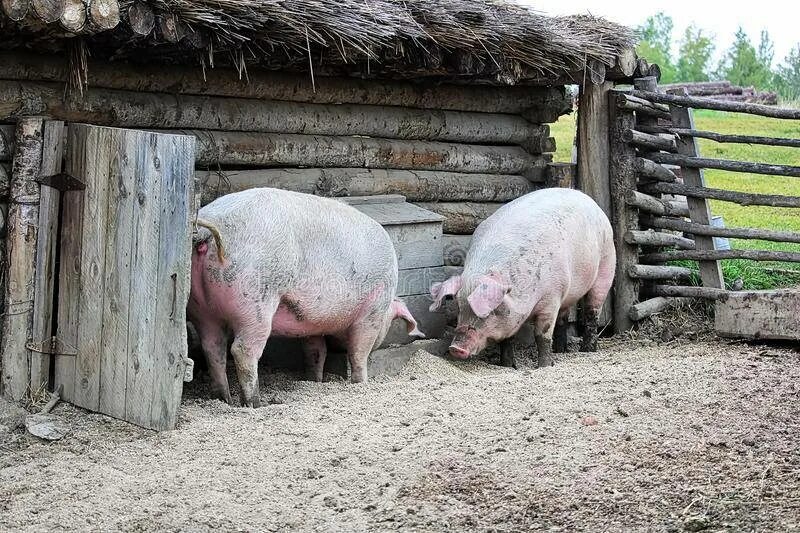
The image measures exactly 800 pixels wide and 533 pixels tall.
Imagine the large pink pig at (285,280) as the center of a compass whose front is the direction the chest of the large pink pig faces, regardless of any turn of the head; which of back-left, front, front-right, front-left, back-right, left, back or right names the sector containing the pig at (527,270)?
front

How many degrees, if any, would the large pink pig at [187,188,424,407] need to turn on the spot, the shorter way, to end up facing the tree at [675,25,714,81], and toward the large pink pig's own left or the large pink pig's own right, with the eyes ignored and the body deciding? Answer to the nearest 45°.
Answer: approximately 45° to the large pink pig's own left

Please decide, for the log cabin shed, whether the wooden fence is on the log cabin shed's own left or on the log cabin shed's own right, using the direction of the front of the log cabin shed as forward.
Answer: on the log cabin shed's own left

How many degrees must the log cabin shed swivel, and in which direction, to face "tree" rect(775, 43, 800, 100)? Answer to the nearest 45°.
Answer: approximately 135° to its left

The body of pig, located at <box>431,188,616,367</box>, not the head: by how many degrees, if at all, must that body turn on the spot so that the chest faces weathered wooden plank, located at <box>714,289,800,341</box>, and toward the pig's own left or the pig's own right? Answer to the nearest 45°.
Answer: approximately 135° to the pig's own left

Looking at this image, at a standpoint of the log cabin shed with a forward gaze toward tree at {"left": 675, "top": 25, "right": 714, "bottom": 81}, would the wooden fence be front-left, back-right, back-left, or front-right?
front-right

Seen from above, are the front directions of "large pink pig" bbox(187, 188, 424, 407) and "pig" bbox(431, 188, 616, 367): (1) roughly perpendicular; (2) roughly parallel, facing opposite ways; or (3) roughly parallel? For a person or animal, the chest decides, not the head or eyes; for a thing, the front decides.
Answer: roughly parallel, facing opposite ways

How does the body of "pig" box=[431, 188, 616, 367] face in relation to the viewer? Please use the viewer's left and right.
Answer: facing the viewer and to the left of the viewer

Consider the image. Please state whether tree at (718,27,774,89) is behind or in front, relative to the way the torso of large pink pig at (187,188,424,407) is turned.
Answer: in front

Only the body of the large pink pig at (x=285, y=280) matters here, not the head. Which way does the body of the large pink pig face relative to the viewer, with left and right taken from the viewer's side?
facing away from the viewer and to the right of the viewer

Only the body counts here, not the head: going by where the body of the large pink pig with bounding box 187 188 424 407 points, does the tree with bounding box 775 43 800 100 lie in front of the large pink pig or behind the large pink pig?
in front

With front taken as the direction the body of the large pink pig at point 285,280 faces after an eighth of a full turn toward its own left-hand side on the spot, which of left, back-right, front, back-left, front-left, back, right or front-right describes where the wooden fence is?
front-right

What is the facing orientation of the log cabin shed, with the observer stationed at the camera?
facing the viewer

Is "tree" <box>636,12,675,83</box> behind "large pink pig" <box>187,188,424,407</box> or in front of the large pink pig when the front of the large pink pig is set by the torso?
in front
